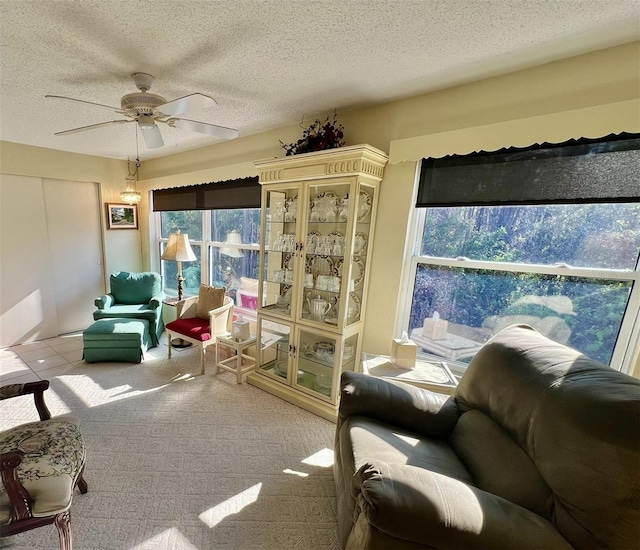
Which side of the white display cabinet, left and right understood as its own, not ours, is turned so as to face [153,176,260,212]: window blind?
right

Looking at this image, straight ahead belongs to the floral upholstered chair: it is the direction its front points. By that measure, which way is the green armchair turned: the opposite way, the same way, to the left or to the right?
to the right

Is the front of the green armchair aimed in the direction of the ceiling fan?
yes

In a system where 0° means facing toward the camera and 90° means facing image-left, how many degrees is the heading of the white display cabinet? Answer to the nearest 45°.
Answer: approximately 45°

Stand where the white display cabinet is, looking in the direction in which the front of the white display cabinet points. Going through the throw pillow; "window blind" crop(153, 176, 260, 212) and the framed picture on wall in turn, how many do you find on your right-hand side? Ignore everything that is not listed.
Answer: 3

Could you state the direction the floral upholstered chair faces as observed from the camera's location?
facing to the right of the viewer

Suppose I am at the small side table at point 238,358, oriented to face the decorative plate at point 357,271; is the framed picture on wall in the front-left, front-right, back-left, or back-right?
back-left

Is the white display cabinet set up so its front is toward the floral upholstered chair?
yes

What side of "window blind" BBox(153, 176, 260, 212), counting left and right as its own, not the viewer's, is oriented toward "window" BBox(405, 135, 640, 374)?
left
